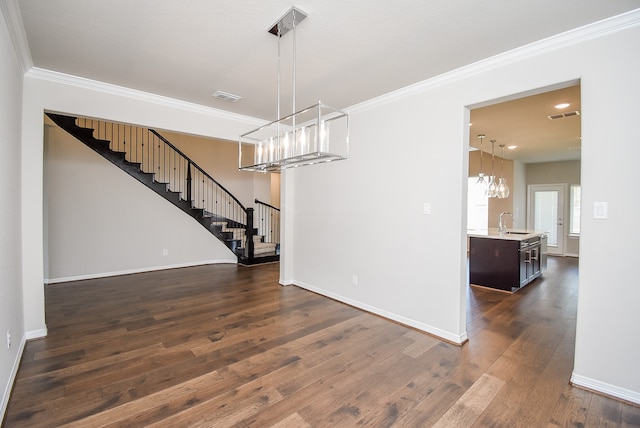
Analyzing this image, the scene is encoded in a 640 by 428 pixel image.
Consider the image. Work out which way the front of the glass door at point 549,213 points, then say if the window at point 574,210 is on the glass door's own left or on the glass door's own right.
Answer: on the glass door's own left

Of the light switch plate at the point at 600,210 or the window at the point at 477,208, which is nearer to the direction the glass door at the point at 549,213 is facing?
the light switch plate

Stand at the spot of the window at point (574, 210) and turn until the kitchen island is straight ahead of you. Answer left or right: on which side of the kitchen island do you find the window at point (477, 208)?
right

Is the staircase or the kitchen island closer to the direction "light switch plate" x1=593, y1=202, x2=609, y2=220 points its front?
the staircase

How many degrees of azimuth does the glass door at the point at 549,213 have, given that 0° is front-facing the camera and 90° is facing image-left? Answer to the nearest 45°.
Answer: approximately 0°

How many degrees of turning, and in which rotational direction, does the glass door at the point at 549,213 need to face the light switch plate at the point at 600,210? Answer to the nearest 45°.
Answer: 0° — it already faces it

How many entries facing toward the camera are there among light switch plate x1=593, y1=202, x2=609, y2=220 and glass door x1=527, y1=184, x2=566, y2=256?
2

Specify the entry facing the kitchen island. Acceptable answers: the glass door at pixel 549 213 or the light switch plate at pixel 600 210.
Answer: the glass door

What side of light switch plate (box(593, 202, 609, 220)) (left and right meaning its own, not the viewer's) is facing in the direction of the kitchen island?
back

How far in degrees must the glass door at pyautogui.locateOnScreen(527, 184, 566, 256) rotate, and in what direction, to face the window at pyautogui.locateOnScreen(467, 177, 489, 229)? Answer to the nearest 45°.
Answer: approximately 45° to its right

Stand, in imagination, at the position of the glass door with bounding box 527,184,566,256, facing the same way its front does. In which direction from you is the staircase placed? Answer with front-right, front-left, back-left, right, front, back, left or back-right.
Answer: front-right

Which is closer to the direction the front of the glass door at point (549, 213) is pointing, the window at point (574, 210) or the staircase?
the staircase

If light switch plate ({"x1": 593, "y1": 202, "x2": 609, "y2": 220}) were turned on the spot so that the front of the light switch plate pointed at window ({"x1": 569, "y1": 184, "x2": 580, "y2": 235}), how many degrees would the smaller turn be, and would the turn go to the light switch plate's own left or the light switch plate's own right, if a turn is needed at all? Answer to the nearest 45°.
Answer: approximately 180°
